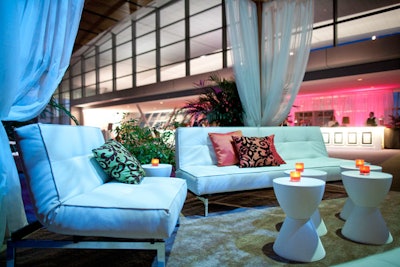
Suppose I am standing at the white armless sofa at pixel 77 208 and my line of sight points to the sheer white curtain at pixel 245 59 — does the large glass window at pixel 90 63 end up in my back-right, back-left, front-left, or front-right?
front-left

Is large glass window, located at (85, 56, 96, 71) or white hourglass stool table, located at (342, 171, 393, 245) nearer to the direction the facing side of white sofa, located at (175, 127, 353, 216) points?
the white hourglass stool table

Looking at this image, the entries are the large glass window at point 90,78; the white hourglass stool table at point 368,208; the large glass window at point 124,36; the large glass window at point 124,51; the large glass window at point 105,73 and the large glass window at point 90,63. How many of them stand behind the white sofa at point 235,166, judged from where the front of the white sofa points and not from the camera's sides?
5

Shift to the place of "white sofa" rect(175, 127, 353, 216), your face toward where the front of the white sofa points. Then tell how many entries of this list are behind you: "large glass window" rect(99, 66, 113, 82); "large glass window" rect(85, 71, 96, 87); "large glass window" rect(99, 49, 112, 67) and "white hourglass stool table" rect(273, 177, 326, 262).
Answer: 3

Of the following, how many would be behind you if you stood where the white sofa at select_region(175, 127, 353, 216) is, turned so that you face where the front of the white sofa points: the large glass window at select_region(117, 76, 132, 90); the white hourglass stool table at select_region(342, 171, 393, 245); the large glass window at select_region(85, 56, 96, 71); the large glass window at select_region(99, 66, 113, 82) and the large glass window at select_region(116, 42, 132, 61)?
4

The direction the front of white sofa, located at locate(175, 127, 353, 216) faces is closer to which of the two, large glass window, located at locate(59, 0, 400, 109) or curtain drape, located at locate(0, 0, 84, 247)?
the curtain drape

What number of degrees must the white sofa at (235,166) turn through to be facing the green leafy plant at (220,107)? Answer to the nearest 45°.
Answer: approximately 135° to its left

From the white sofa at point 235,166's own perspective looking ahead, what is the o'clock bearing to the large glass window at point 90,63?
The large glass window is roughly at 6 o'clock from the white sofa.

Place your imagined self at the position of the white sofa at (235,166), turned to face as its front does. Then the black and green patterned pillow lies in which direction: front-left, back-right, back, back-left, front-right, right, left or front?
right

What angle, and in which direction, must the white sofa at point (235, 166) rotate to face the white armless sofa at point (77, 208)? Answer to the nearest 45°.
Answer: approximately 45° to its right

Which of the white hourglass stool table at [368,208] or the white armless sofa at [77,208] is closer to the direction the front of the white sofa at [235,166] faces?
the white hourglass stool table

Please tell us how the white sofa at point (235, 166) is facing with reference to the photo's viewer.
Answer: facing the viewer and to the right of the viewer

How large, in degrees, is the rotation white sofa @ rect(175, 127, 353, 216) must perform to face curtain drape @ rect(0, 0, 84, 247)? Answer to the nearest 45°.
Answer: approximately 90° to its right

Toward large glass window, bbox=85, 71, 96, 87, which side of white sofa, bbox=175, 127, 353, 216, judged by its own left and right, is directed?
back

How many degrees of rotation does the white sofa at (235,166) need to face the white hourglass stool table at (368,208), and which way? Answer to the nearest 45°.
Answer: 0° — it already faces it

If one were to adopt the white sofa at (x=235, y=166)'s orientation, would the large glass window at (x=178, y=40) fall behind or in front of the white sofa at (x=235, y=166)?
behind
